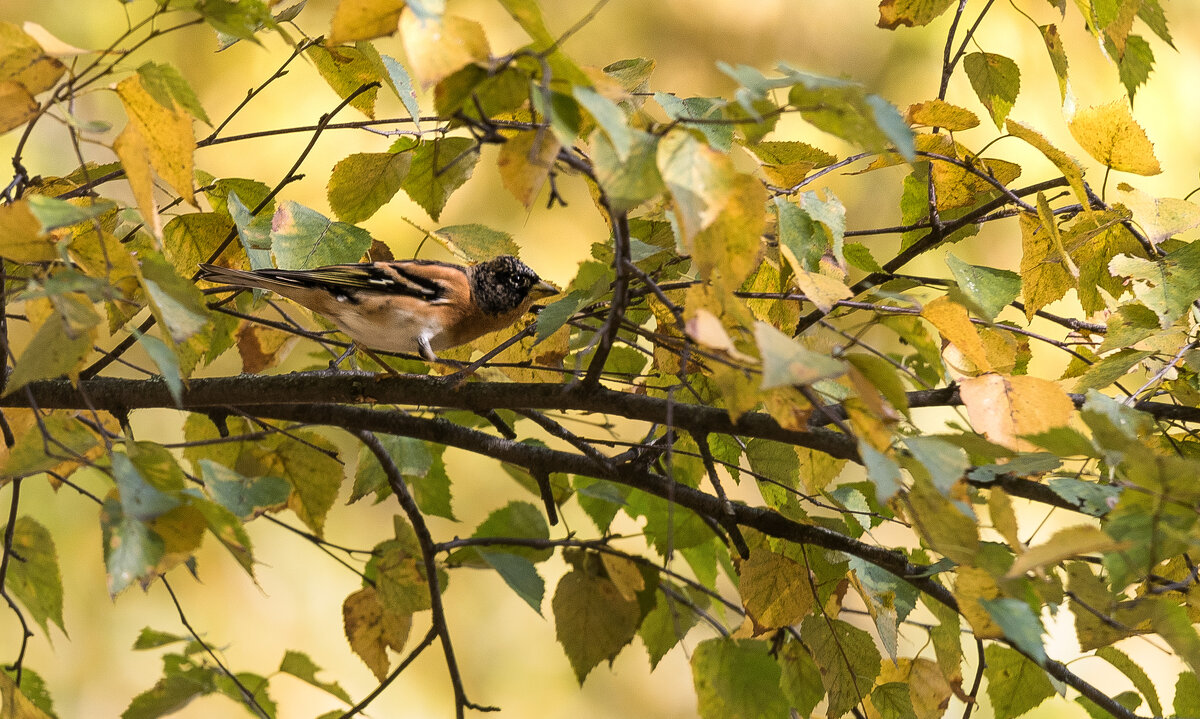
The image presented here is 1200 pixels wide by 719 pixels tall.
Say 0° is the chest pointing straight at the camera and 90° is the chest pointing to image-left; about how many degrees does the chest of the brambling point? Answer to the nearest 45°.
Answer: approximately 270°

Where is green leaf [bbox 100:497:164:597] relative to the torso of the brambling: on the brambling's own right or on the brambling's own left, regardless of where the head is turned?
on the brambling's own right
